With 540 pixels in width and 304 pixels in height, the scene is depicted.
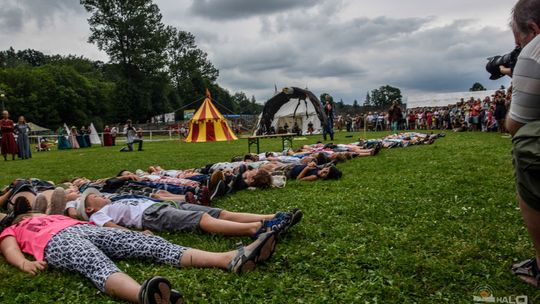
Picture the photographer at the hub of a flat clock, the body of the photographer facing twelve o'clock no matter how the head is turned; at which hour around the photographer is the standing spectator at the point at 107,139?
The standing spectator is roughly at 1 o'clock from the photographer.

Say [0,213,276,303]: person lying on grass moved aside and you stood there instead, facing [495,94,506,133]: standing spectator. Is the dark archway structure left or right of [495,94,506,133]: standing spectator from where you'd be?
left

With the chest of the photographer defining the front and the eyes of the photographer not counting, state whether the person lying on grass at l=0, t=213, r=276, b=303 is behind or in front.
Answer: in front

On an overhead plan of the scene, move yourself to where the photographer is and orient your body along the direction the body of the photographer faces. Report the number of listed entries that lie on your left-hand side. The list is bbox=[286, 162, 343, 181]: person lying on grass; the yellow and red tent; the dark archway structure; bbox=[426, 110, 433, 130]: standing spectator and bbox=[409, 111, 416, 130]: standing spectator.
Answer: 0

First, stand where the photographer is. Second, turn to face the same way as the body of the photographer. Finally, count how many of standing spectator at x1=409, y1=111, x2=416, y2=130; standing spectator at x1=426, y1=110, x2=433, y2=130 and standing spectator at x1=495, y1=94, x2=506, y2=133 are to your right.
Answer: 3

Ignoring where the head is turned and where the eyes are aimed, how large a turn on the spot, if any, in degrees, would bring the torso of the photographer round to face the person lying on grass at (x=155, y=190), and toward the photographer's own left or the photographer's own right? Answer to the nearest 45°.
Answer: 0° — they already face them

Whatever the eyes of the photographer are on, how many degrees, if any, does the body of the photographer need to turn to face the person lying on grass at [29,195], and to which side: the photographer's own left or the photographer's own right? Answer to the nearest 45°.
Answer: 0° — they already face them

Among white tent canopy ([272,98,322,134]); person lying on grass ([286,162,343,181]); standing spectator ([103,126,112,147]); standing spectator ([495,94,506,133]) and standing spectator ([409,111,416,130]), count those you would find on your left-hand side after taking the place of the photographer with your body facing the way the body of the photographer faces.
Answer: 0

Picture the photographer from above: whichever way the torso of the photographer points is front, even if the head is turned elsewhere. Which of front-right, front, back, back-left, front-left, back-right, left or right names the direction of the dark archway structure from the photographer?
front-right

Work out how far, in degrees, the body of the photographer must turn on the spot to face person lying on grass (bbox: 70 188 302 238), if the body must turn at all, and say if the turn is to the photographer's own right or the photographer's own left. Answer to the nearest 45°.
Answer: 0° — they already face them

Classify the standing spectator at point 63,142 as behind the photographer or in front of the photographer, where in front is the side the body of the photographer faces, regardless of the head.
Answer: in front

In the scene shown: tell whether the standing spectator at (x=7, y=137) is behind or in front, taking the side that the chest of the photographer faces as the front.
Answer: in front

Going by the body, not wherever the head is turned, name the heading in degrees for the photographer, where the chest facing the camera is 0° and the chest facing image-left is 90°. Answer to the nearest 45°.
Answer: approximately 90°

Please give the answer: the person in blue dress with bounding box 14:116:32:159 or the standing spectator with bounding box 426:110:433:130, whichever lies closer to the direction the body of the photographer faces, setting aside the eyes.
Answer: the person in blue dress

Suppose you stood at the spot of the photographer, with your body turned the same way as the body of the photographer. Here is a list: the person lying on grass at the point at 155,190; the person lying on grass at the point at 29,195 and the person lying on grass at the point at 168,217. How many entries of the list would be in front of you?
3
